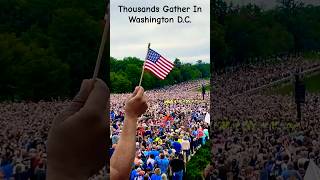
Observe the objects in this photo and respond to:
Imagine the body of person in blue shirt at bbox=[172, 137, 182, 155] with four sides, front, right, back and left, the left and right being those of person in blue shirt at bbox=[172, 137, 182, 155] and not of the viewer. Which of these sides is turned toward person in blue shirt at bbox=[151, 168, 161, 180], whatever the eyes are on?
back

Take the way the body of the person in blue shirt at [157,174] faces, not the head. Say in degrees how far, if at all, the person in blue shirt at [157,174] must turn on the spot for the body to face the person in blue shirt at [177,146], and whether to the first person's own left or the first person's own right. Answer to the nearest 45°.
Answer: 0° — they already face them

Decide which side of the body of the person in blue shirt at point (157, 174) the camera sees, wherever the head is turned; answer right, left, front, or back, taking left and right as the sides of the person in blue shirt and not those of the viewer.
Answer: back

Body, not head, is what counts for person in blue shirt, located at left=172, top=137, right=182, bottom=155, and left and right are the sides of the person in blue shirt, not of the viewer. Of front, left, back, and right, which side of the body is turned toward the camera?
back

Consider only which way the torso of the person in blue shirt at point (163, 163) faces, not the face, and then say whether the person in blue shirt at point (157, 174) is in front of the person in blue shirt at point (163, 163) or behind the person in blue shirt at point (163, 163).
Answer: behind

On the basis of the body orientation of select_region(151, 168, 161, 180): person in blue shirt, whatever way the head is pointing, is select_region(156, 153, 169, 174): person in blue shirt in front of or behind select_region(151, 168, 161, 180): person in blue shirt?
in front

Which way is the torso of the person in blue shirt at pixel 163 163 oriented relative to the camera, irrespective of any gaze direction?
away from the camera
